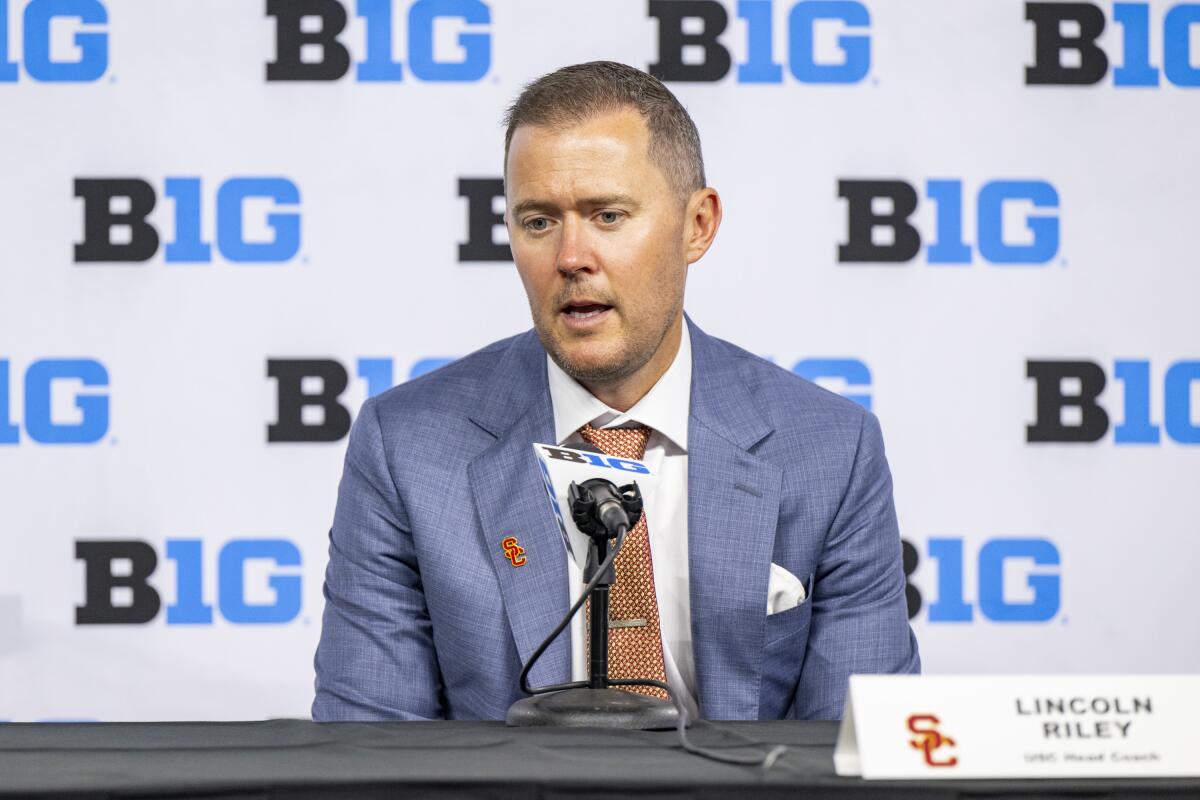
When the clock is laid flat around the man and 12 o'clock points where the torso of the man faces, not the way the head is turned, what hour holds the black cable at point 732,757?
The black cable is roughly at 12 o'clock from the man.

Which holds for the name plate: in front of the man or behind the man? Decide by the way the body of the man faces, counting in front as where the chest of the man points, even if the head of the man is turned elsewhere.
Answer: in front

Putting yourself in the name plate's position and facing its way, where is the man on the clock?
The man is roughly at 5 o'clock from the name plate.

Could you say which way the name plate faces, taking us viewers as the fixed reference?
facing the viewer

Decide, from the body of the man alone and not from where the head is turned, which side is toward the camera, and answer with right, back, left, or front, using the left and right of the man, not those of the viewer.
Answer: front

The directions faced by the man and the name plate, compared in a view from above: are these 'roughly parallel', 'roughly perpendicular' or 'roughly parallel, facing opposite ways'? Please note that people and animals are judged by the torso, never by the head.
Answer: roughly parallel

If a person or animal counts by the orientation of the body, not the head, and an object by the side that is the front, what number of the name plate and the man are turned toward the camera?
2

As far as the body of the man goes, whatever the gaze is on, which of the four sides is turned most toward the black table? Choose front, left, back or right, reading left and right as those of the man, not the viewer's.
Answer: front

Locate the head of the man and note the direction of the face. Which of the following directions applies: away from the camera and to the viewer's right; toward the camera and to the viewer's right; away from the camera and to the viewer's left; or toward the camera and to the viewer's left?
toward the camera and to the viewer's left
